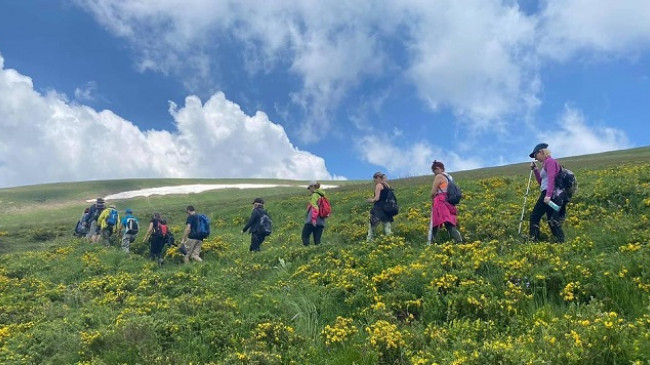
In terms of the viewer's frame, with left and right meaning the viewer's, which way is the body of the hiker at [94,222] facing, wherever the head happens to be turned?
facing to the right of the viewer

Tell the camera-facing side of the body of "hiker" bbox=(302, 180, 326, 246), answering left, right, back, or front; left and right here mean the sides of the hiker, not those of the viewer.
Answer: left
